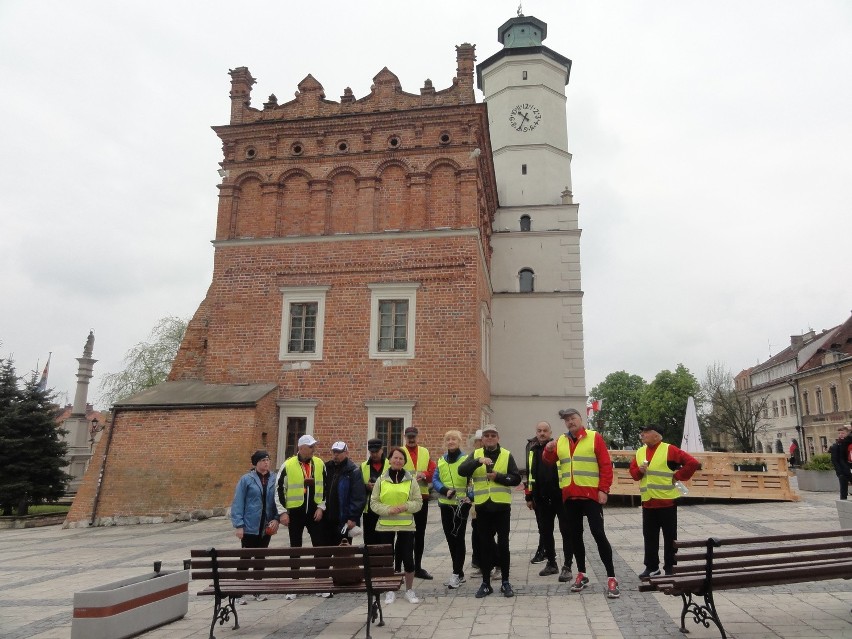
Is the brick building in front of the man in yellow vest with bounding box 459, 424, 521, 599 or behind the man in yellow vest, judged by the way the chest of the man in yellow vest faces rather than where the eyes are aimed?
behind

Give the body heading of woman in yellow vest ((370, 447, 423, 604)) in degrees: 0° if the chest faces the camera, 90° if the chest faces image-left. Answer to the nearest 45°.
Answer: approximately 0°

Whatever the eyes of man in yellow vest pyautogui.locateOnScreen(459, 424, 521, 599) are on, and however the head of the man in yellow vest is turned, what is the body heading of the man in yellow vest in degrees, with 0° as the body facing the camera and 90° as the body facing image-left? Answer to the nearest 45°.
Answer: approximately 0°

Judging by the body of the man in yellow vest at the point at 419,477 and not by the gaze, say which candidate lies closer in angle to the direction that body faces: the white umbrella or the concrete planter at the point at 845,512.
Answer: the concrete planter

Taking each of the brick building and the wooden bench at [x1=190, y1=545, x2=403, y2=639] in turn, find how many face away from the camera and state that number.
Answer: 1

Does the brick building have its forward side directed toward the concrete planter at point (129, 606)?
yes

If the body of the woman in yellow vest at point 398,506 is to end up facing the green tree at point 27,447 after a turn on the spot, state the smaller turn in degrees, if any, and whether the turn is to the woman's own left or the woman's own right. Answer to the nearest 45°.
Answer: approximately 135° to the woman's own right

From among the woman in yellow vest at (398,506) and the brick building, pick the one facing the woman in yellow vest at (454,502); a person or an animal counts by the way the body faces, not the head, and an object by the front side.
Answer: the brick building
